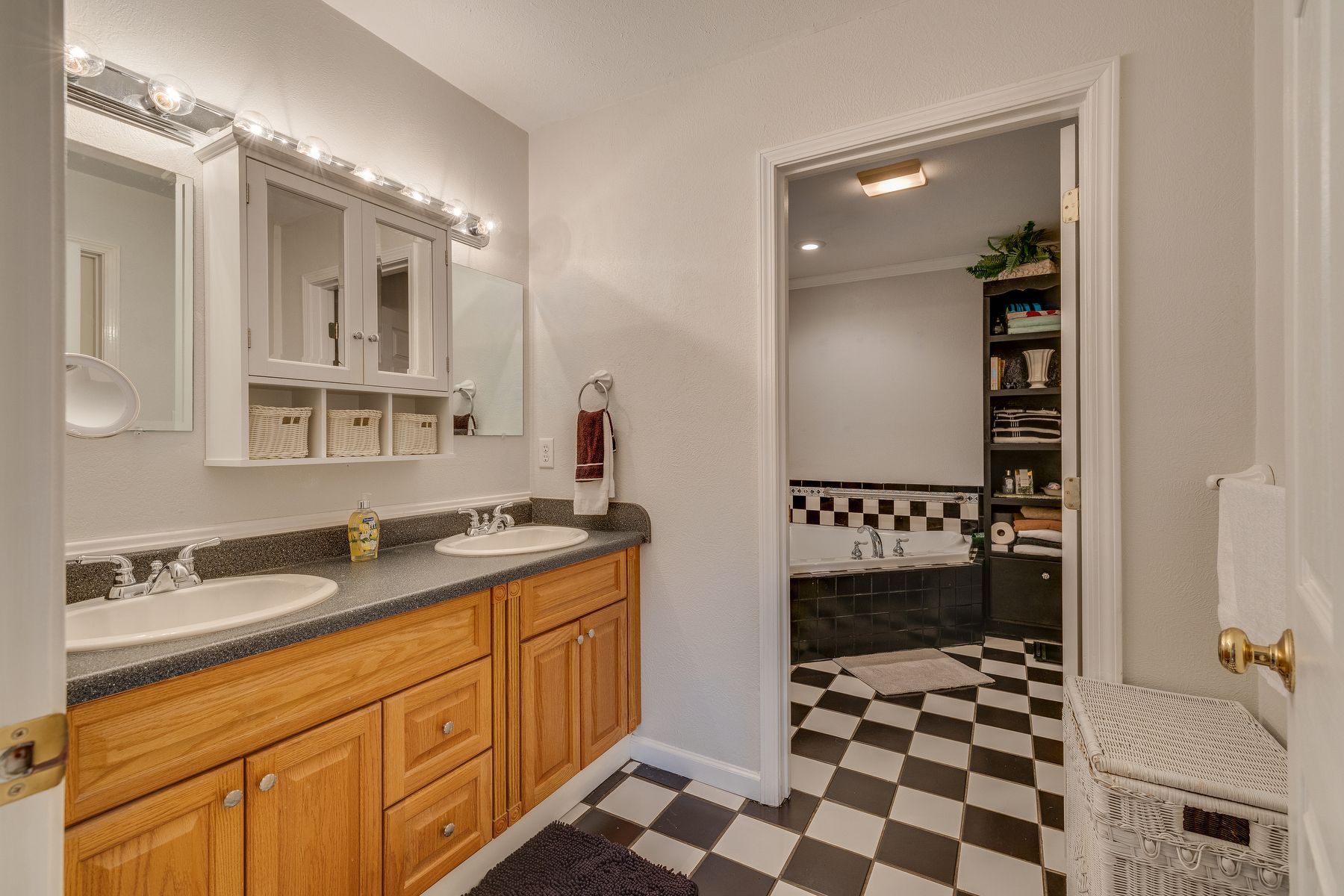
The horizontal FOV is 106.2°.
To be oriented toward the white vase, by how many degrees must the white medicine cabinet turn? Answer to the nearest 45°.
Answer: approximately 45° to its left

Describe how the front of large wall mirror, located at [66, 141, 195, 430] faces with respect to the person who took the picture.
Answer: facing the viewer and to the right of the viewer

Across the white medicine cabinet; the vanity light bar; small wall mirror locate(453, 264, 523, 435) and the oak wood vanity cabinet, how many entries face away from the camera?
0

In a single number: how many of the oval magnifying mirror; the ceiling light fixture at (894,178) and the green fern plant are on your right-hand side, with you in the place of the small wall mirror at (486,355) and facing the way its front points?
1

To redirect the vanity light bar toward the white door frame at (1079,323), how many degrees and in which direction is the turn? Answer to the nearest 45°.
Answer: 0° — it already faces it

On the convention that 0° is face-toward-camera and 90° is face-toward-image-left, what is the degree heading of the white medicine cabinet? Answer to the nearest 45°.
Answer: approximately 315°

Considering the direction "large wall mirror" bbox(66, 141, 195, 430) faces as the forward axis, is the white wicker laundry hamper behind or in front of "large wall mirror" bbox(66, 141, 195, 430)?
in front

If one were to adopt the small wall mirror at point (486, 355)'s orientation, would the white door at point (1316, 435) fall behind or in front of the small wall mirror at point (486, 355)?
in front

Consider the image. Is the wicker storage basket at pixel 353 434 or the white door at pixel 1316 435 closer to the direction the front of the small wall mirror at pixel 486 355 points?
the white door

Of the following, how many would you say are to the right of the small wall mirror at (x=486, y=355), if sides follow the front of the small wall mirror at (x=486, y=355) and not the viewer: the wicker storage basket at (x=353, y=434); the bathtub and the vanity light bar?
2
